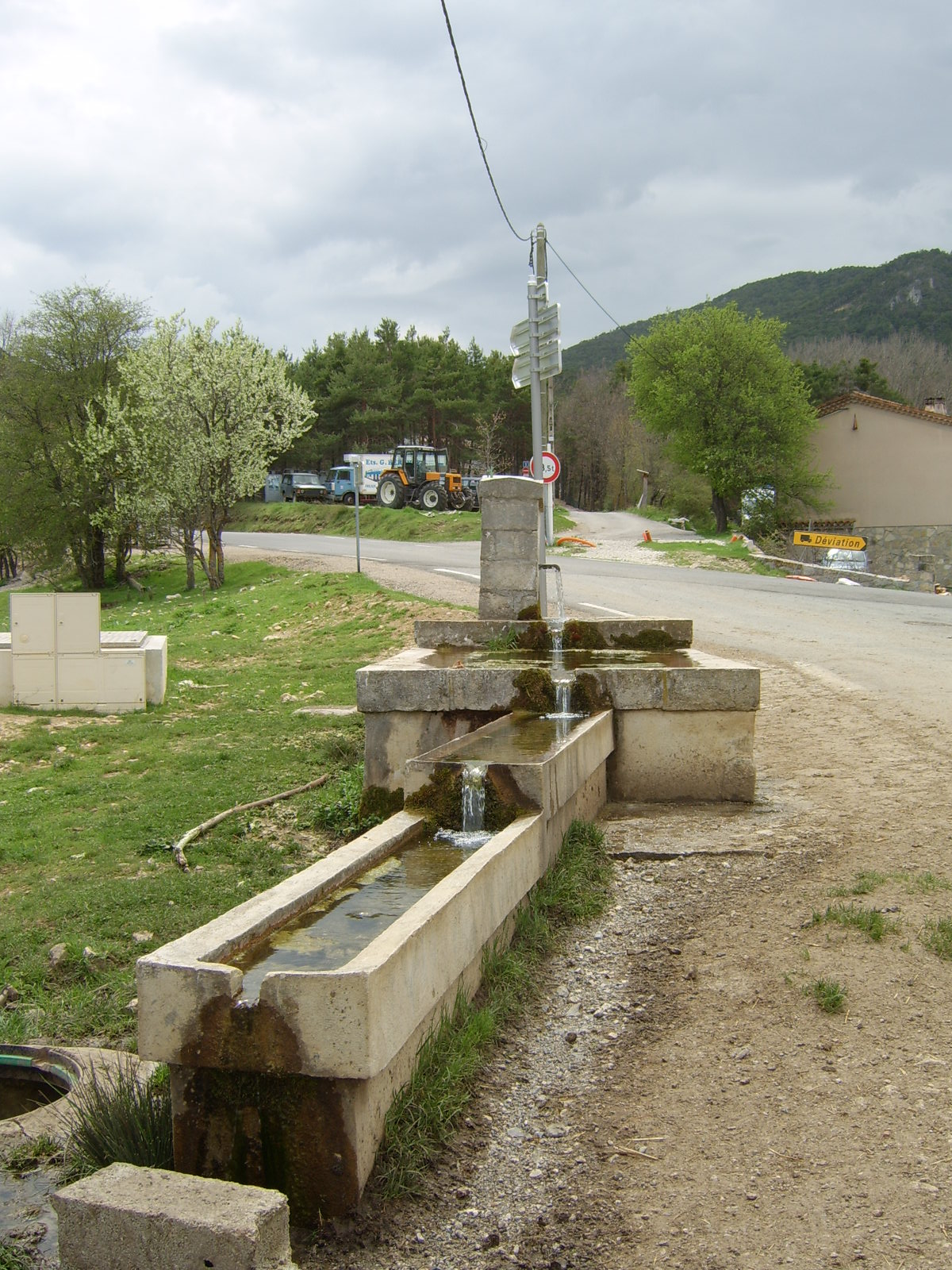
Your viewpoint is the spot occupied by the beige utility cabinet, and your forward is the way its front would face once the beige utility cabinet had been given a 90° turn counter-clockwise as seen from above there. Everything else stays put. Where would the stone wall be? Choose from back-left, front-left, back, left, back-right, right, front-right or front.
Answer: front-left

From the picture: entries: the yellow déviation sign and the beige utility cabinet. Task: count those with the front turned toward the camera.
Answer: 2

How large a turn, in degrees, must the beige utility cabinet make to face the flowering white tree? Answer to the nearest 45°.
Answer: approximately 180°

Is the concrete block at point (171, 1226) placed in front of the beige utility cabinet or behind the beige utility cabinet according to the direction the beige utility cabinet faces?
in front

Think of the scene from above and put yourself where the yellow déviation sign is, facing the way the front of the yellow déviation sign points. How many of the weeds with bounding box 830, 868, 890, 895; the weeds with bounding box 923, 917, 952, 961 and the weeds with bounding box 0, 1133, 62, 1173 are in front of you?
3

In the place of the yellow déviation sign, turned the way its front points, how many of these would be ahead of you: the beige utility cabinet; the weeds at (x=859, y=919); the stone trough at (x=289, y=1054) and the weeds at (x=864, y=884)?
4

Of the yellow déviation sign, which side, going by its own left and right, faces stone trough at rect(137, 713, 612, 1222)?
front

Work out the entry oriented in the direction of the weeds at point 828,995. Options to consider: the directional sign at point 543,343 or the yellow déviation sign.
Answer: the yellow déviation sign

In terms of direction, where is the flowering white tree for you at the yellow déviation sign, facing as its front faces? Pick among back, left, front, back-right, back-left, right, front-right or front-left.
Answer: front-right

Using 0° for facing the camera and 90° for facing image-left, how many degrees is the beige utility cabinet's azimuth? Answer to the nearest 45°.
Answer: approximately 0°

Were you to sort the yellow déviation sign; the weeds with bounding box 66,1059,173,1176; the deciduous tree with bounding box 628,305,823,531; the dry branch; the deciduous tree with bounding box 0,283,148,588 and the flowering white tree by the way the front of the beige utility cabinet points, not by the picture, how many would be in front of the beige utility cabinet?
2

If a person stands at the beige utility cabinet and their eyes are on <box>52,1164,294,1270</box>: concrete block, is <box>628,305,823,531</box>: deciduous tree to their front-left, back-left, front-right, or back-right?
back-left

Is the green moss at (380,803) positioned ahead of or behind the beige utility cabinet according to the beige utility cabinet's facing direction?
ahead
